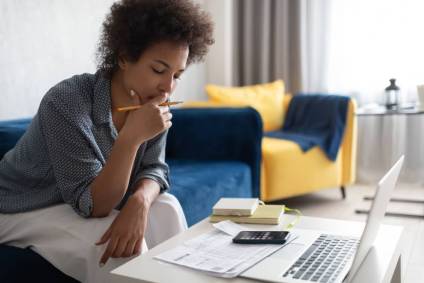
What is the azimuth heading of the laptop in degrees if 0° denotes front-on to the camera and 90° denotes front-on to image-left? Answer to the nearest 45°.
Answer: approximately 90°

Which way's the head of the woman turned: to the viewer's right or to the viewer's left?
to the viewer's right

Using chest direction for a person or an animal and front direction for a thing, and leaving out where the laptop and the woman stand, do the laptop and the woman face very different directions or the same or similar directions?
very different directions

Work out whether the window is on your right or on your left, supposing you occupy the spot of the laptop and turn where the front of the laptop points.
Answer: on your right

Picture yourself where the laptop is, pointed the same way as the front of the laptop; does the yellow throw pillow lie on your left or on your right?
on your right

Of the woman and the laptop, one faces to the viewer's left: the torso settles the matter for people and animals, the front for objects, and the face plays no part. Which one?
the laptop

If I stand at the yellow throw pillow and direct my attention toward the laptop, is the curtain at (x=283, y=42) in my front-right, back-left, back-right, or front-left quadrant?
back-left
